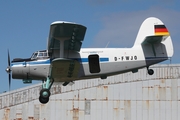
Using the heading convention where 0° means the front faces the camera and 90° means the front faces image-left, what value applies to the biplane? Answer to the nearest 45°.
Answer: approximately 90°
